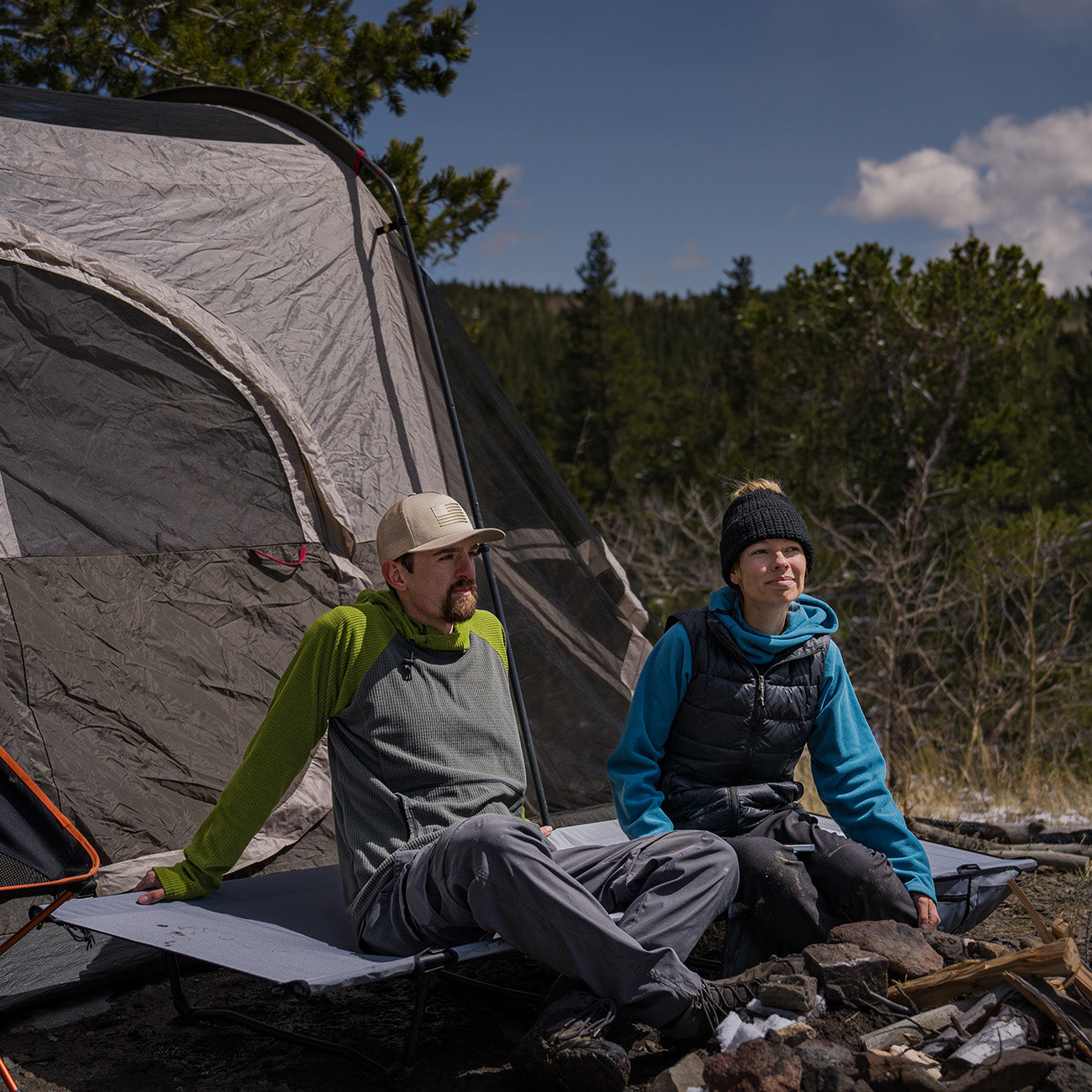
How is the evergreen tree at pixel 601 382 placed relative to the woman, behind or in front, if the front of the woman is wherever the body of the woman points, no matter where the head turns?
behind

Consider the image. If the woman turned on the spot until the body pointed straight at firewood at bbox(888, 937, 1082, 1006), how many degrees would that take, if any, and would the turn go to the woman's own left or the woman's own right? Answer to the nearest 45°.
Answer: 0° — they already face it

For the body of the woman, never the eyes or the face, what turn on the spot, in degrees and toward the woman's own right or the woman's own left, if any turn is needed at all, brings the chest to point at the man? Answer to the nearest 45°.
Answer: approximately 90° to the woman's own right

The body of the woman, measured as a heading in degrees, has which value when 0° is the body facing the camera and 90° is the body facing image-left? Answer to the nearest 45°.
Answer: approximately 315°

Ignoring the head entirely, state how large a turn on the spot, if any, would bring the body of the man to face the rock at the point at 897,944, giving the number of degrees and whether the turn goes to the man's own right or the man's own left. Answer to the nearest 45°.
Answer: approximately 45° to the man's own left

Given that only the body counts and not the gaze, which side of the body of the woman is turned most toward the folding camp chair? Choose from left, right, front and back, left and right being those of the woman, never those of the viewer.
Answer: right

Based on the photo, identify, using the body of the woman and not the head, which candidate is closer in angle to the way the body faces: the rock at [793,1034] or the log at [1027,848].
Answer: the rock
